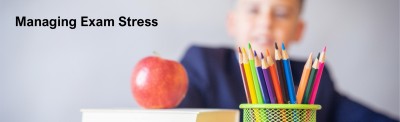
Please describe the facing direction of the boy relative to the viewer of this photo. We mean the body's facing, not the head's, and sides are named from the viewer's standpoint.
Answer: facing the viewer
